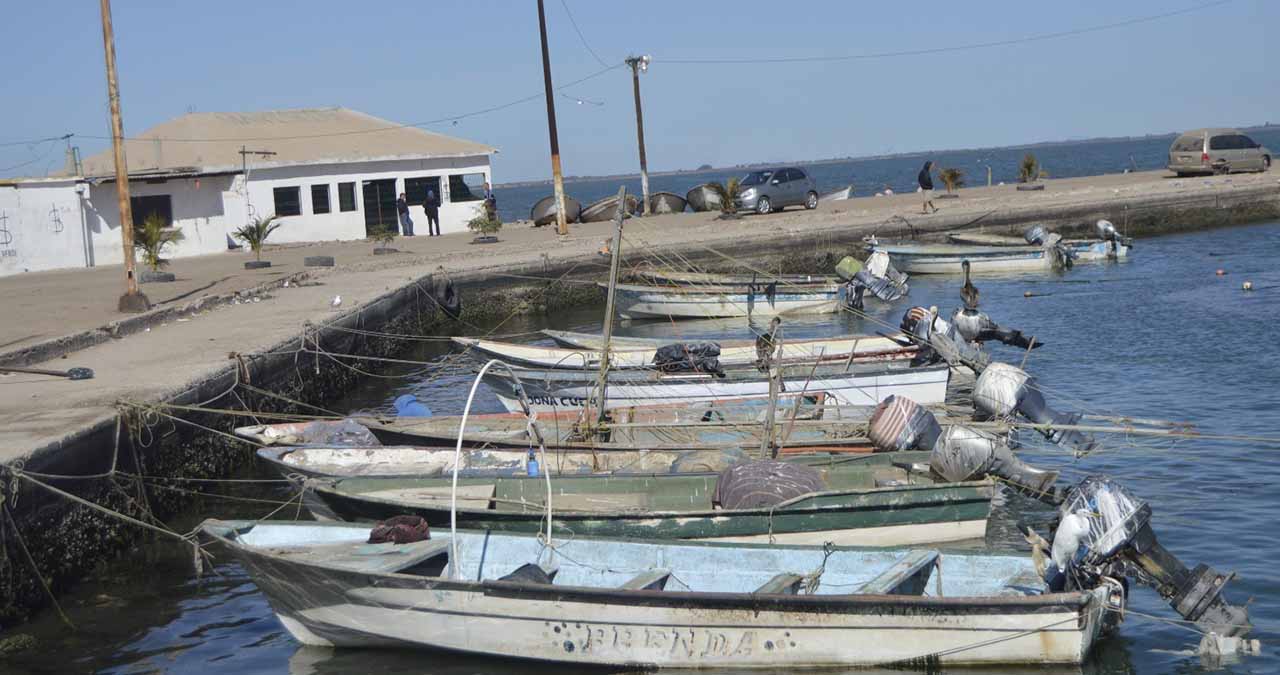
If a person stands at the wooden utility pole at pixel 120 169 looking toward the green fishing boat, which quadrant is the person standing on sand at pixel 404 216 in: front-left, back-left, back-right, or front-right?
back-left

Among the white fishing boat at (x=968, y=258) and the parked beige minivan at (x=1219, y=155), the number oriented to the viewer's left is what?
1

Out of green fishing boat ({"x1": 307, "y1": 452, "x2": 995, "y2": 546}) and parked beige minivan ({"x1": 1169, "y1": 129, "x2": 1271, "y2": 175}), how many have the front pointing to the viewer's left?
1

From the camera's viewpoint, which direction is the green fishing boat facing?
to the viewer's left

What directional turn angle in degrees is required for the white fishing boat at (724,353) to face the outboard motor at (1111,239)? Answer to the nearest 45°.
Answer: approximately 135° to its right

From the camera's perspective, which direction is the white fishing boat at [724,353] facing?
to the viewer's left

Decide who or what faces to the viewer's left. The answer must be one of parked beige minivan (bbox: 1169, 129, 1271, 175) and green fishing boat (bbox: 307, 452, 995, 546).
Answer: the green fishing boat

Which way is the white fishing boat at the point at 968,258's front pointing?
to the viewer's left

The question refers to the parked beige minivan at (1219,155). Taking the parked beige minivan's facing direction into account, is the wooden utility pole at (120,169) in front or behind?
behind

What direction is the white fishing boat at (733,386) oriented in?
to the viewer's left

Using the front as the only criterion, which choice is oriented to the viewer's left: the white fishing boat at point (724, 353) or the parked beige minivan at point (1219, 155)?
the white fishing boat

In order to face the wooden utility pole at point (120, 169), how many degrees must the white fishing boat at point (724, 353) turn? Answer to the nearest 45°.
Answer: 0° — it already faces it

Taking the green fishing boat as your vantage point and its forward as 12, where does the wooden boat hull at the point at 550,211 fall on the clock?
The wooden boat hull is roughly at 3 o'clock from the green fishing boat.

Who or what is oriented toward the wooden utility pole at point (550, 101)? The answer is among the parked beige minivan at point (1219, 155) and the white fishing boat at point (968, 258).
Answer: the white fishing boat

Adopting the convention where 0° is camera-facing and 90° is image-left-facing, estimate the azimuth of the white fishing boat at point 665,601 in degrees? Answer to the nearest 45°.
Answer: approximately 90°
